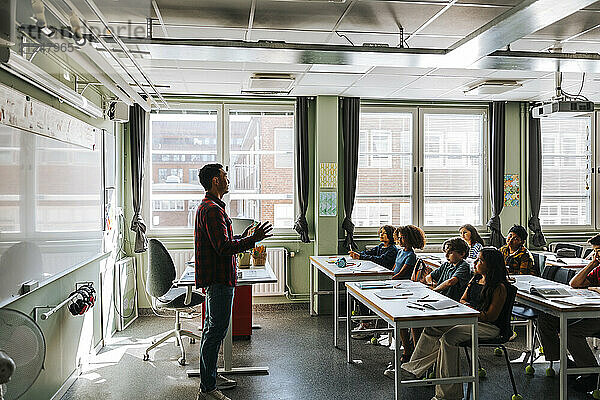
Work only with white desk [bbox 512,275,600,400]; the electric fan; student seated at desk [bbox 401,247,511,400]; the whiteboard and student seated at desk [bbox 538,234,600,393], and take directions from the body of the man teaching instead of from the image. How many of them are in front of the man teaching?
3

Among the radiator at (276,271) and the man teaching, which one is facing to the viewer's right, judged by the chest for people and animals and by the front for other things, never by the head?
the man teaching

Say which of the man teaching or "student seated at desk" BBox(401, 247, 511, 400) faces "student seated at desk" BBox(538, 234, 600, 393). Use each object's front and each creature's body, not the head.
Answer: the man teaching

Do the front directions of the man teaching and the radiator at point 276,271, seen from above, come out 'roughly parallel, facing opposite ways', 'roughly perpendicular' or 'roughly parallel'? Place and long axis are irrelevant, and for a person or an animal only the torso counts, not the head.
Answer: roughly perpendicular

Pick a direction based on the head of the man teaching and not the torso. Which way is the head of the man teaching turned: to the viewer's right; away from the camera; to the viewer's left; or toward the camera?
to the viewer's right

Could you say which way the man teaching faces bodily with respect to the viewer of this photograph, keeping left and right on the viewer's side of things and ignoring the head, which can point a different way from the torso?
facing to the right of the viewer

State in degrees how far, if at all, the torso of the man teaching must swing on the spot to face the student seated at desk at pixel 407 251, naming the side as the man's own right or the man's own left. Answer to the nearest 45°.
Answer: approximately 45° to the man's own left

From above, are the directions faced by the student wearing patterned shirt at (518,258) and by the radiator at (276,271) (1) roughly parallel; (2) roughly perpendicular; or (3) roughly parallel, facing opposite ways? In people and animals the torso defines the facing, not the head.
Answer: roughly perpendicular

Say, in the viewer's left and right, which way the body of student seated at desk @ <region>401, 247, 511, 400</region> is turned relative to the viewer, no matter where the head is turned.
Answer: facing to the left of the viewer

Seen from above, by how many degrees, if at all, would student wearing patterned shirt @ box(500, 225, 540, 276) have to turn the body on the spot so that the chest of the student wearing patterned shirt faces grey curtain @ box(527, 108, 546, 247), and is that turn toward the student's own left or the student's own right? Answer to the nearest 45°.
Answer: approximately 135° to the student's own right

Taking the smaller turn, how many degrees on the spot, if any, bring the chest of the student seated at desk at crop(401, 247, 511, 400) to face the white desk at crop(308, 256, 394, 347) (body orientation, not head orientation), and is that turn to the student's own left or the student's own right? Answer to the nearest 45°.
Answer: approximately 45° to the student's own right
